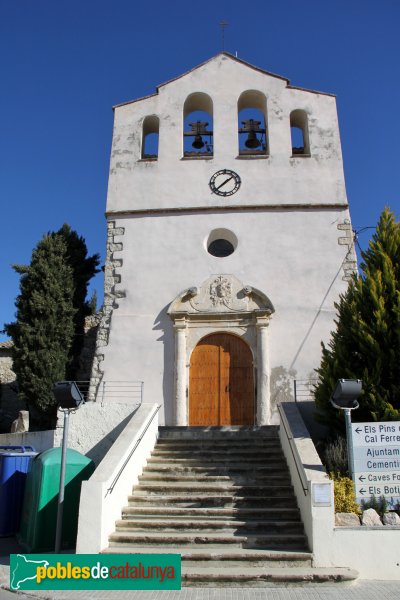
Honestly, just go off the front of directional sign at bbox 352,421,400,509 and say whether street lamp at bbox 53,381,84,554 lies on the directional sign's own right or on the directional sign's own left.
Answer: on the directional sign's own right

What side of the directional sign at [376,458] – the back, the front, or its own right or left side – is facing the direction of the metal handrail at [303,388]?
back

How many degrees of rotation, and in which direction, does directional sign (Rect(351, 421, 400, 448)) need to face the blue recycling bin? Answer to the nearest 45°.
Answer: approximately 90° to its right

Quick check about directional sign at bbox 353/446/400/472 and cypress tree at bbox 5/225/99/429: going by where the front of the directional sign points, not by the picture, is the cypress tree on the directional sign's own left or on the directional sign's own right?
on the directional sign's own right

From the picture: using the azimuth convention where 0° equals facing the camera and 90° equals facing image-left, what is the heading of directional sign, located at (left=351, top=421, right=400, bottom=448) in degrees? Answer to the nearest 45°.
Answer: approximately 0°

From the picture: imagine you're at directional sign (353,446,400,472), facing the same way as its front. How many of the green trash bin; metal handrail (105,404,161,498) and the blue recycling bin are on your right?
3

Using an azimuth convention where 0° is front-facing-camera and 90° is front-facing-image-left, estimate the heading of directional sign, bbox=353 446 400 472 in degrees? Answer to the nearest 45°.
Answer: approximately 0°

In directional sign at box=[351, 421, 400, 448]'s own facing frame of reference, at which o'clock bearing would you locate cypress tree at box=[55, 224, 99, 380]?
The cypress tree is roughly at 4 o'clock from the directional sign.

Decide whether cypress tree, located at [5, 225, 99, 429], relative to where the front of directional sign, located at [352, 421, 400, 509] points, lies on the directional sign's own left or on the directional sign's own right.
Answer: on the directional sign's own right

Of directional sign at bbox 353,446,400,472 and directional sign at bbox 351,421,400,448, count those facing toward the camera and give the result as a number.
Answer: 2
